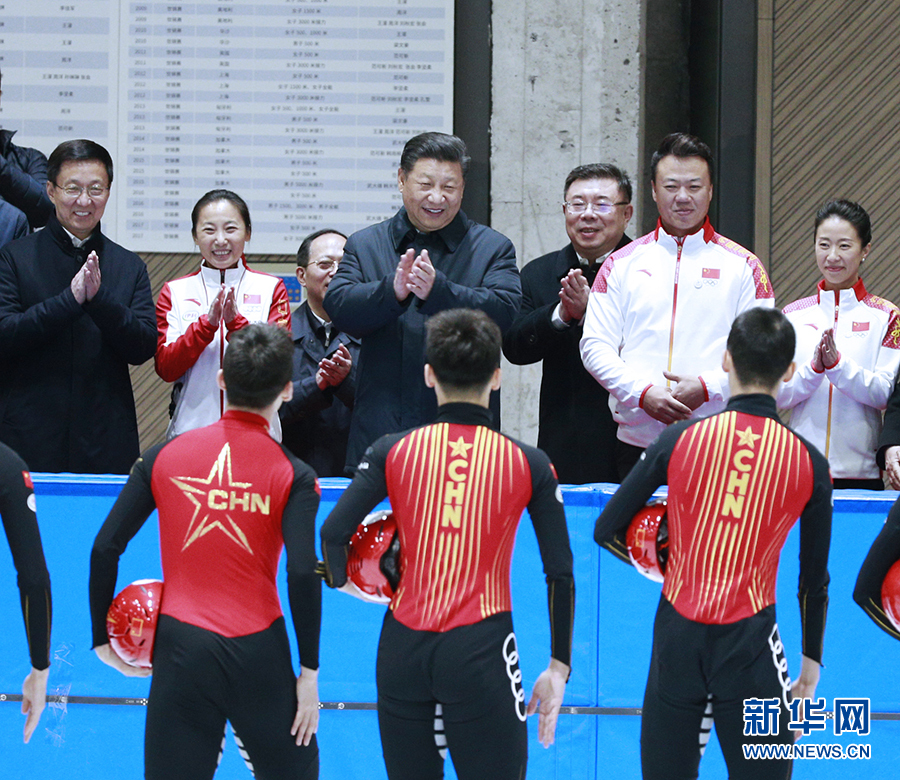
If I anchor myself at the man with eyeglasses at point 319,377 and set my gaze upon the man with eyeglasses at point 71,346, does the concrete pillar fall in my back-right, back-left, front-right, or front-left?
back-right

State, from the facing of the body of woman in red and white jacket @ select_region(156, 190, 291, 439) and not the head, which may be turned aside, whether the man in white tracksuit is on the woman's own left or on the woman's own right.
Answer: on the woman's own left

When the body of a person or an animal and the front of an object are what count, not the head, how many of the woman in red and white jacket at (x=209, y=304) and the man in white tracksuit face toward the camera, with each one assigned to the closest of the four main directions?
2

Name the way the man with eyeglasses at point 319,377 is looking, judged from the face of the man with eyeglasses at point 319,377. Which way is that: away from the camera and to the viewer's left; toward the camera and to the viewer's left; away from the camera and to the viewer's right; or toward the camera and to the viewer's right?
toward the camera and to the viewer's right

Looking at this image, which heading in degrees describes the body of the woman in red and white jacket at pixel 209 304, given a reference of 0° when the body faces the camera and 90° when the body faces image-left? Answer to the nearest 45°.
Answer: approximately 0°

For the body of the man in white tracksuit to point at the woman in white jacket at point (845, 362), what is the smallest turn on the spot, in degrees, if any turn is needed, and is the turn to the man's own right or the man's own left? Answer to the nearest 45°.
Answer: approximately 135° to the man's own left
